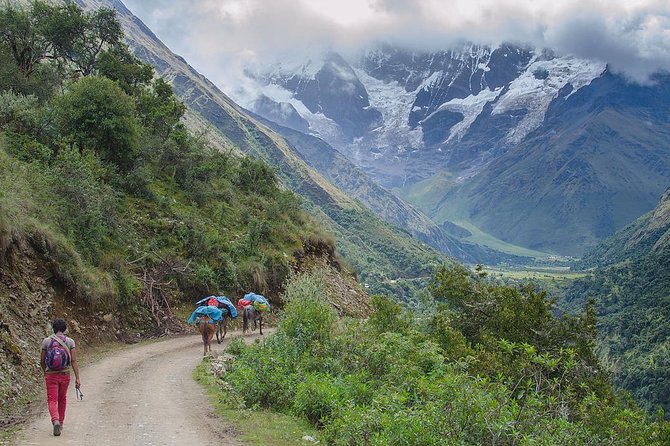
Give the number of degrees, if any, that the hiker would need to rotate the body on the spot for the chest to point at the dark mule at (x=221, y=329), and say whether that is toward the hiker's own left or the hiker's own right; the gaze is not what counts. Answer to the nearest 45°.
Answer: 0° — they already face it

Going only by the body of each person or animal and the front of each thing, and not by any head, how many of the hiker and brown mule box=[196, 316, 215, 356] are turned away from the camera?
2

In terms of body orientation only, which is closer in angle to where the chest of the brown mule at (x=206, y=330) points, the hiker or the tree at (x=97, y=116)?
the tree

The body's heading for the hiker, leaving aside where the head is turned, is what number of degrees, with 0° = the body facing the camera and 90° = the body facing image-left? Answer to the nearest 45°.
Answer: approximately 180°

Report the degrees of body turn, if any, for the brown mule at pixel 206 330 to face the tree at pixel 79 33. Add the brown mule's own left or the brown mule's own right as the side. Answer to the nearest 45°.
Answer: approximately 45° to the brown mule's own left

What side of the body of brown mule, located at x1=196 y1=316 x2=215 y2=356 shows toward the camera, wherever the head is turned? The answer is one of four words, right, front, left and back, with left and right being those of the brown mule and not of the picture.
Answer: back

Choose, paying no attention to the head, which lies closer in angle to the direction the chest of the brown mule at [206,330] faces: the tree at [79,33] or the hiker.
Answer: the tree

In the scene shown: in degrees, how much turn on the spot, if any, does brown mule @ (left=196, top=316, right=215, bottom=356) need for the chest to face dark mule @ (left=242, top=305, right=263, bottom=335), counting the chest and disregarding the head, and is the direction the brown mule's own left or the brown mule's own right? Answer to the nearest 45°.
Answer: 0° — it already faces it
